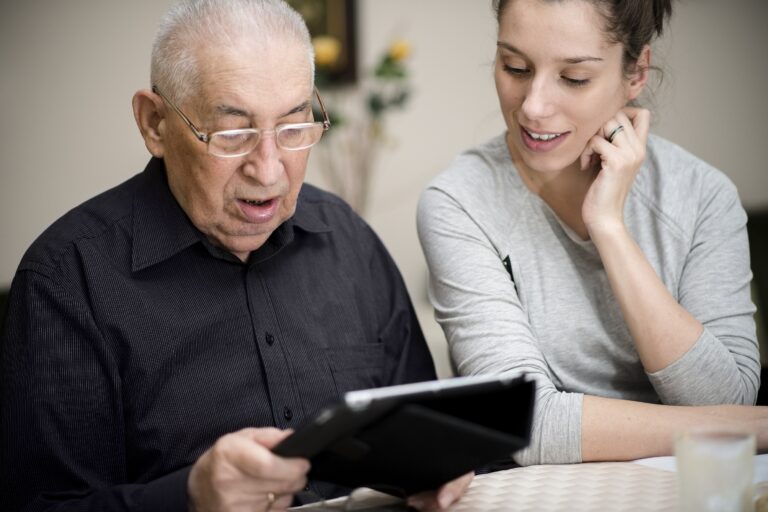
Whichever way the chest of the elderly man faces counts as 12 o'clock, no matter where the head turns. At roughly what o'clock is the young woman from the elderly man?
The young woman is roughly at 10 o'clock from the elderly man.

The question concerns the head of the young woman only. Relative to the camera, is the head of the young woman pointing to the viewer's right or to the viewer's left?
to the viewer's left

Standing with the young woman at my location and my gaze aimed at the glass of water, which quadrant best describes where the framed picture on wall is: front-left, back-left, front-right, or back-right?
back-right

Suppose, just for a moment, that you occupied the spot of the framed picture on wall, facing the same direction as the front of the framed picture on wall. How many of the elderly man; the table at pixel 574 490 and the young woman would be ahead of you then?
3

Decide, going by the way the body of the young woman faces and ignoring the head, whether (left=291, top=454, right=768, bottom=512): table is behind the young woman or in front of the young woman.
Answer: in front

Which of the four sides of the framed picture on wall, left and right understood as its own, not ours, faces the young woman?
front

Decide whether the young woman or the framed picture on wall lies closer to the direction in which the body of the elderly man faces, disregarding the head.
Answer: the young woman

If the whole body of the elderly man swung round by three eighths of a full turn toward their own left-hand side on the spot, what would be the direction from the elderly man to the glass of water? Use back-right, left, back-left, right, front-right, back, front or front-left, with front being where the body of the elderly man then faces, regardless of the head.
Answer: back-right

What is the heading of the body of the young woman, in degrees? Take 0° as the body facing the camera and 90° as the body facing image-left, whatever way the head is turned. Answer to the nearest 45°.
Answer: approximately 0°

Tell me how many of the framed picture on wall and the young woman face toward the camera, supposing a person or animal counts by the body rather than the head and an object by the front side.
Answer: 2

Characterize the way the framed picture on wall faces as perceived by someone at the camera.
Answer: facing the viewer

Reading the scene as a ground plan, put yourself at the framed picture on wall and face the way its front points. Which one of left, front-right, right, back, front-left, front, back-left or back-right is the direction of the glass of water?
front

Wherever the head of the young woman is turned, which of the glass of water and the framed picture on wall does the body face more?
the glass of water

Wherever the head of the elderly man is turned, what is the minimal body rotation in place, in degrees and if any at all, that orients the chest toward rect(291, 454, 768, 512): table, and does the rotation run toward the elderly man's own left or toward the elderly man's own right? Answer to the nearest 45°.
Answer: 0° — they already face it

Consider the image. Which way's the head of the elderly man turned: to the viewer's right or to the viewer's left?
to the viewer's right
